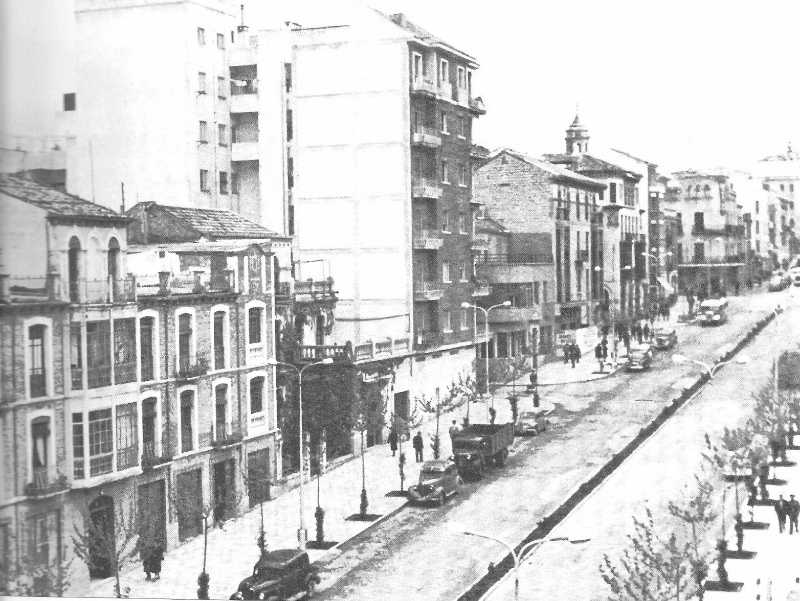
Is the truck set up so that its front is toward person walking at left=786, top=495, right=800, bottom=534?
no

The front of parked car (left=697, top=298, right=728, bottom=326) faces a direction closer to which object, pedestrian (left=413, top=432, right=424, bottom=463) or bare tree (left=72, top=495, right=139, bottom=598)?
the bare tree

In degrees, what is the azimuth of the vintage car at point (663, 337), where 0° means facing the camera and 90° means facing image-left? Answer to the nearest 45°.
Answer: approximately 45°

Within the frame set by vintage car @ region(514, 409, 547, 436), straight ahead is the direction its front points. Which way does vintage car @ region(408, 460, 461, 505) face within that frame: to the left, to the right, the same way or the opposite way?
the same way

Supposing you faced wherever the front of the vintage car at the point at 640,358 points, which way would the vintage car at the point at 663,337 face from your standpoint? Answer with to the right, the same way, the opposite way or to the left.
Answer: the same way

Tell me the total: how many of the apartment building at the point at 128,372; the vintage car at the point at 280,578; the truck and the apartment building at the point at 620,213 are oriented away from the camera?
0

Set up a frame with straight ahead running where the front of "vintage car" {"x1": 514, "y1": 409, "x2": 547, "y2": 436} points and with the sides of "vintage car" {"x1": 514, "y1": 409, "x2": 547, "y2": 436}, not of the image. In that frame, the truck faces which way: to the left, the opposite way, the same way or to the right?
the same way

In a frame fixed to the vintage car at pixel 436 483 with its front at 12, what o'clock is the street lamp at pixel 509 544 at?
The street lamp is roughly at 10 o'clock from the vintage car.

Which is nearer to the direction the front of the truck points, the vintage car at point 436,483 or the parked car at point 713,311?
the vintage car

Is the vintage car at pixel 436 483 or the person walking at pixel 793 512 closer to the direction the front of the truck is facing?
the vintage car

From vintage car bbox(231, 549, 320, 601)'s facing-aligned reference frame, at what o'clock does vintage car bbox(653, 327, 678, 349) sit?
vintage car bbox(653, 327, 678, 349) is roughly at 7 o'clock from vintage car bbox(231, 549, 320, 601).

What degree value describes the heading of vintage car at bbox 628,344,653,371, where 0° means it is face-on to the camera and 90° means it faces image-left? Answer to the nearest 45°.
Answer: approximately 45°

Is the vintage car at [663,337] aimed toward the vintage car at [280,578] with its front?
yes

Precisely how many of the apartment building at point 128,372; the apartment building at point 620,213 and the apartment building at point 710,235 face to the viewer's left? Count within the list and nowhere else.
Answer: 0

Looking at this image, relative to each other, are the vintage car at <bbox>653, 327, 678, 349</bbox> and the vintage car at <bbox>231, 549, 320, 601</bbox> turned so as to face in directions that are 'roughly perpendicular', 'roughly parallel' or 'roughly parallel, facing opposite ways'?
roughly parallel

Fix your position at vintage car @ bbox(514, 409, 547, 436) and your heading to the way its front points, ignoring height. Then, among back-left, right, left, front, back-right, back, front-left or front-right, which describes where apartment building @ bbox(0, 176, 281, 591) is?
front

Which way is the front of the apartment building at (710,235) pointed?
toward the camera

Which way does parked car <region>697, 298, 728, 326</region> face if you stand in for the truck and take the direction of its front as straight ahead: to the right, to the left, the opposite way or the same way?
the same way
